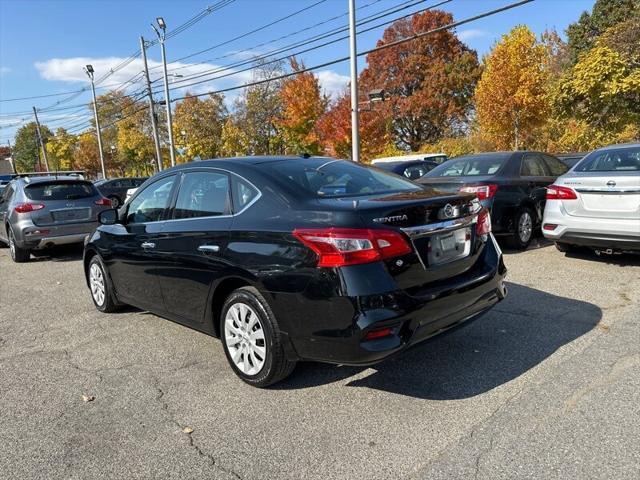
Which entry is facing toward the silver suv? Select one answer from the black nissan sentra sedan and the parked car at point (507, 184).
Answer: the black nissan sentra sedan

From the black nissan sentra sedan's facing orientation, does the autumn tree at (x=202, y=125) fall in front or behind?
in front

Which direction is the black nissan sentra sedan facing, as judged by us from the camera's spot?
facing away from the viewer and to the left of the viewer

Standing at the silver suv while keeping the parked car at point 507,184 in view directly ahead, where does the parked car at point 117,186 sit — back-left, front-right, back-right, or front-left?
back-left

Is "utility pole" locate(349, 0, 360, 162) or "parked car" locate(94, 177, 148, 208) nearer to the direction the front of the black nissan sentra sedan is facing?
the parked car

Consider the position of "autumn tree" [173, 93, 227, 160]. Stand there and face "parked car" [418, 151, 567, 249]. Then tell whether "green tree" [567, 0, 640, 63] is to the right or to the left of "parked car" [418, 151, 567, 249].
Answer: left

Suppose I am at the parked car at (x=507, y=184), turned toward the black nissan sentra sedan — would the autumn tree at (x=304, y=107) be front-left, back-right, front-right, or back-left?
back-right

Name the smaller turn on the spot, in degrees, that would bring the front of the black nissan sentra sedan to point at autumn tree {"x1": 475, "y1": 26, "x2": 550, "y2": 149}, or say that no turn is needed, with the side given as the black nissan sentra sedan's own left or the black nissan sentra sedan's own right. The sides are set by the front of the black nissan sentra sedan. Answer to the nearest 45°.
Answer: approximately 90° to the black nissan sentra sedan's own right

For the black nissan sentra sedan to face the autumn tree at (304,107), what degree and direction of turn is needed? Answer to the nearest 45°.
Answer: approximately 45° to its right

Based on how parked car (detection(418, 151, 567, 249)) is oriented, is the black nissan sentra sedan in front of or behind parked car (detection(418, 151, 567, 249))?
behind

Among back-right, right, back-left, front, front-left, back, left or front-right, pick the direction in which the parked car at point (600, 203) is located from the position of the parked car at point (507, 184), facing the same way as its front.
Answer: right

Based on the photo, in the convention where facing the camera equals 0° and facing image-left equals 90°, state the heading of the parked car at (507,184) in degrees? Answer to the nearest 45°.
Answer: approximately 225°
